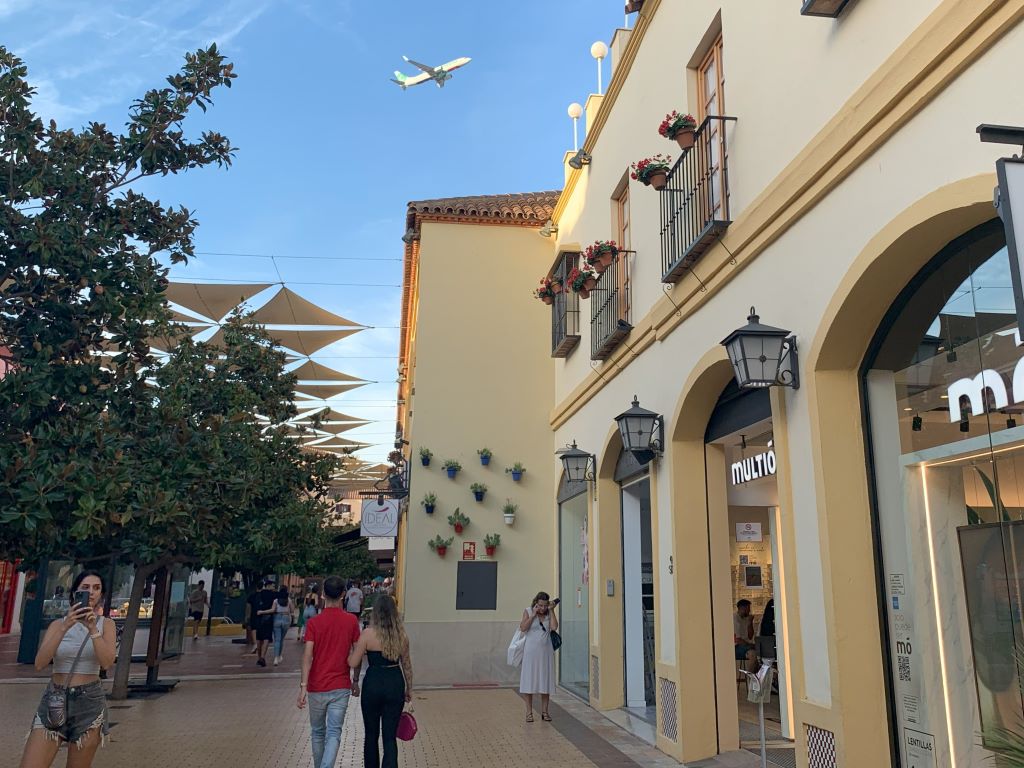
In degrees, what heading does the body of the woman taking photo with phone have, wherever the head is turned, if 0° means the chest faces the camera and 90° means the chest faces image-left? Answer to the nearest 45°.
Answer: approximately 0°

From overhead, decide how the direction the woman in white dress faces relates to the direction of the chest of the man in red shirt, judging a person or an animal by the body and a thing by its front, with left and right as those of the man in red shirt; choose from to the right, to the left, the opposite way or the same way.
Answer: the opposite way

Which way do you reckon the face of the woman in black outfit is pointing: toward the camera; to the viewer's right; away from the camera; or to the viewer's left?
away from the camera

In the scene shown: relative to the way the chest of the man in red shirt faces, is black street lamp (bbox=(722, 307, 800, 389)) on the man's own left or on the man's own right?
on the man's own right

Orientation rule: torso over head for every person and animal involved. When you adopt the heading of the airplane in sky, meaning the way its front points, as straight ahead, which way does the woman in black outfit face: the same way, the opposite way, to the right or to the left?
to the left

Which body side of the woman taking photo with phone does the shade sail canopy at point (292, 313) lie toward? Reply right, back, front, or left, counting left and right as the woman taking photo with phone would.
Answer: back

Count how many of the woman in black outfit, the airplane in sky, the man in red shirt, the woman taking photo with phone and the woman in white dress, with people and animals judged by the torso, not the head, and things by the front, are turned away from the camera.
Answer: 2

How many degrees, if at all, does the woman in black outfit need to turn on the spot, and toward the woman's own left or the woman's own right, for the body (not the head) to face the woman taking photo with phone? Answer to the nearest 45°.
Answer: approximately 135° to the woman's own left

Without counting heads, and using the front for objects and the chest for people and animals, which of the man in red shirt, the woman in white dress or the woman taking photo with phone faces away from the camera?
the man in red shirt

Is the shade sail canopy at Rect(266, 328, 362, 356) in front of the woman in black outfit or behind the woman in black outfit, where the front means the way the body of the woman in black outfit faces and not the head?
in front

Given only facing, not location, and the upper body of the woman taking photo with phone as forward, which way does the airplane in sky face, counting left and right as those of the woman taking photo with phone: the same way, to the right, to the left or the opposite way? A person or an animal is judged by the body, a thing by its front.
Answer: to the left

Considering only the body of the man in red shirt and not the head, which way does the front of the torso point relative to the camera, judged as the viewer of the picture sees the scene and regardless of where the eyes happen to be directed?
away from the camera

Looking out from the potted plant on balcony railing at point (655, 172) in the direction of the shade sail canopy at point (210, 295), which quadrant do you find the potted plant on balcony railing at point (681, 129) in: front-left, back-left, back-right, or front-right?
back-left

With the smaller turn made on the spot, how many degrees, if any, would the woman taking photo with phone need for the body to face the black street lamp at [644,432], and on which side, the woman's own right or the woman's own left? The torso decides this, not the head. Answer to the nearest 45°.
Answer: approximately 90° to the woman's own left

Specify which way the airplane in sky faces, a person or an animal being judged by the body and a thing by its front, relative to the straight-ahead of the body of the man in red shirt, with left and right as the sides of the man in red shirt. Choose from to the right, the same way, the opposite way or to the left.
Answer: to the right

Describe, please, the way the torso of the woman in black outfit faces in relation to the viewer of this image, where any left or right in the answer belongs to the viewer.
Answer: facing away from the viewer
